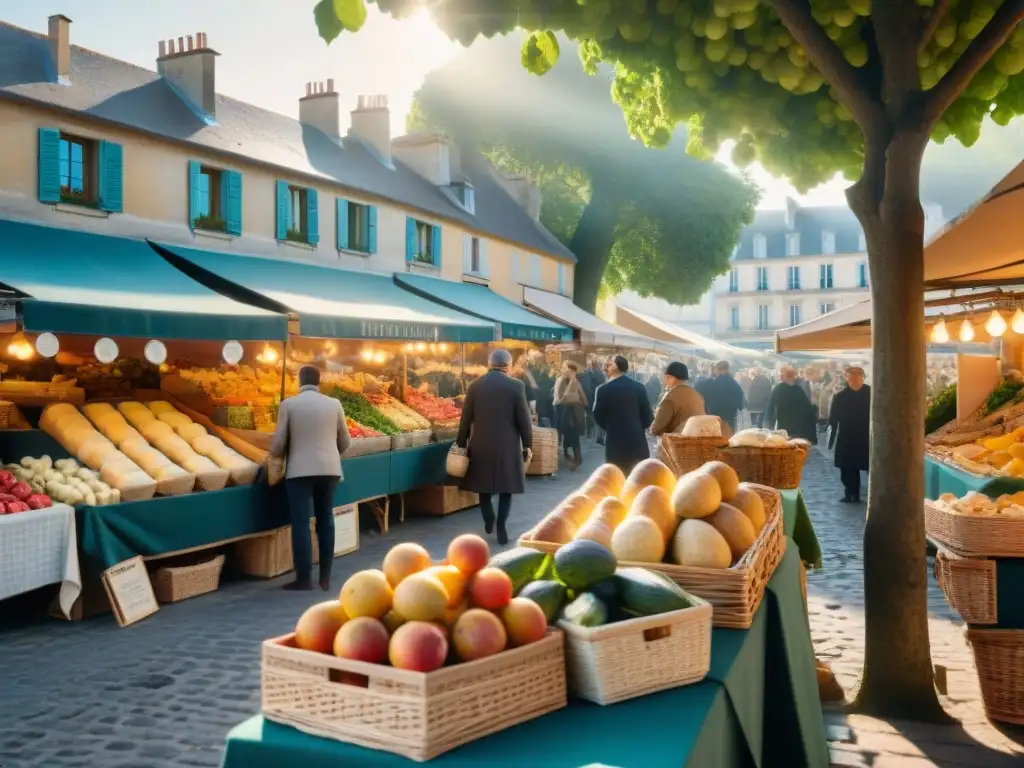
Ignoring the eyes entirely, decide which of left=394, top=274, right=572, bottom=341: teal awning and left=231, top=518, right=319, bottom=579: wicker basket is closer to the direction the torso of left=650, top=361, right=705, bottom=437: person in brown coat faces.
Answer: the teal awning

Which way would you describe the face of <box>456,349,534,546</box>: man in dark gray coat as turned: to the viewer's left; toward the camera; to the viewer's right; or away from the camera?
away from the camera

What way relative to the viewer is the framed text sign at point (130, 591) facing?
toward the camera

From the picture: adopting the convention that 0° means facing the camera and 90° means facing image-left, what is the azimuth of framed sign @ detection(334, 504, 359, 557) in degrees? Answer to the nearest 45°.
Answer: approximately 315°

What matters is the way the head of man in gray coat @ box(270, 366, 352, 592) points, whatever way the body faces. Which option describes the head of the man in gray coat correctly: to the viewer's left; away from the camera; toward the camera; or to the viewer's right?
away from the camera

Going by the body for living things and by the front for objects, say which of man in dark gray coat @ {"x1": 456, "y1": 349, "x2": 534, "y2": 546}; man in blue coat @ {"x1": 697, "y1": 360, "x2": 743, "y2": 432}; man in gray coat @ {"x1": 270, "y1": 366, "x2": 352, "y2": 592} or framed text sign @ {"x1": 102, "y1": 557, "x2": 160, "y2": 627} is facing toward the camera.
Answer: the framed text sign

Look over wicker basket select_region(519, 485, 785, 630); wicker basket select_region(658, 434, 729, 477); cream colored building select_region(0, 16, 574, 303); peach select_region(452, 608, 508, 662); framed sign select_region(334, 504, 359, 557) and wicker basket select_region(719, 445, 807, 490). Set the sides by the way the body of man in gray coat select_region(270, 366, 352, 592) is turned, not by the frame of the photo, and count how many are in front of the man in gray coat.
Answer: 2

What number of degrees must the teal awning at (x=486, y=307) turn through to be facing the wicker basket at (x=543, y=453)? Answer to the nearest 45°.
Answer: approximately 45° to its right

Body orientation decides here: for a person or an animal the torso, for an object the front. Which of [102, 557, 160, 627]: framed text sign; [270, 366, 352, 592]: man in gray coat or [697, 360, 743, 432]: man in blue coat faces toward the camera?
the framed text sign

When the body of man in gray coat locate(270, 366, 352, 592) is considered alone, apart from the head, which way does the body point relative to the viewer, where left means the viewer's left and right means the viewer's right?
facing away from the viewer

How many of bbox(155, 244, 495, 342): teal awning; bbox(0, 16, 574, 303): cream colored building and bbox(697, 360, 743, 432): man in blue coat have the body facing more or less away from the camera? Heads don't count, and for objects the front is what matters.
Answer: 1

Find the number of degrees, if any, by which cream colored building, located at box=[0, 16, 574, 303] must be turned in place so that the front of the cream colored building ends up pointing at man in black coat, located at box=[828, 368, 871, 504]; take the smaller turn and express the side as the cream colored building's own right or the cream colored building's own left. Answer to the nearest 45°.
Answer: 0° — it already faces them

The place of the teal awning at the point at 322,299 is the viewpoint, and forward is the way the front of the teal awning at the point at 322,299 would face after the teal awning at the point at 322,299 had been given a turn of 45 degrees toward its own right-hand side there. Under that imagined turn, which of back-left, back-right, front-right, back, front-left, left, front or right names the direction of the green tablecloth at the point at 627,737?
front

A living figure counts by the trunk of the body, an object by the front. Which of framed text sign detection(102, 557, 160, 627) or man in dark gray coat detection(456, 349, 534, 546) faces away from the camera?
the man in dark gray coat

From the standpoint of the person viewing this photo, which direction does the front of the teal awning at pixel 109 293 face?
facing the viewer and to the right of the viewer

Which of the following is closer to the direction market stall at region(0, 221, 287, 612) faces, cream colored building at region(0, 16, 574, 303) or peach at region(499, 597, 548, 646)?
the peach

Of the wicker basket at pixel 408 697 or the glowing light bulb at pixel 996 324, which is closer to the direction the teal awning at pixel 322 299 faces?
the glowing light bulb
